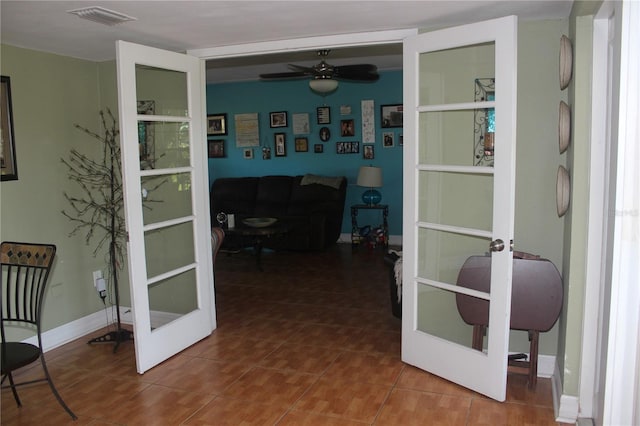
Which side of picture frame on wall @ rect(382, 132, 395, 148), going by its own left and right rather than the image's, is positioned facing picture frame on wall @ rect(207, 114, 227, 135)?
right

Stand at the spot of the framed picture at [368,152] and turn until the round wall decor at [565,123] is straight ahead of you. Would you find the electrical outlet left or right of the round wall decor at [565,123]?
right

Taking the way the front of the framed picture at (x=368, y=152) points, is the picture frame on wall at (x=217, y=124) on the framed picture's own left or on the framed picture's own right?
on the framed picture's own right

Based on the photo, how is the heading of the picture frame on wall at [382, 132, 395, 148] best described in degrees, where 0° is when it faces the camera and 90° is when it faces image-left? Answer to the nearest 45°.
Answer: approximately 0°

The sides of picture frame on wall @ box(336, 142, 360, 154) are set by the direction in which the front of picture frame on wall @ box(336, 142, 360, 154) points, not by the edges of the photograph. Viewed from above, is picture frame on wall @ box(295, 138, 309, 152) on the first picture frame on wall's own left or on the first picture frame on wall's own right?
on the first picture frame on wall's own right

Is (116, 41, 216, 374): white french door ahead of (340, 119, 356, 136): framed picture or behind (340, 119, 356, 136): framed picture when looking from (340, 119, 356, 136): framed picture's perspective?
ahead

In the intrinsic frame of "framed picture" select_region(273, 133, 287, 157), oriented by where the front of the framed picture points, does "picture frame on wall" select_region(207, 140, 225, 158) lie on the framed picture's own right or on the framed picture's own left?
on the framed picture's own right

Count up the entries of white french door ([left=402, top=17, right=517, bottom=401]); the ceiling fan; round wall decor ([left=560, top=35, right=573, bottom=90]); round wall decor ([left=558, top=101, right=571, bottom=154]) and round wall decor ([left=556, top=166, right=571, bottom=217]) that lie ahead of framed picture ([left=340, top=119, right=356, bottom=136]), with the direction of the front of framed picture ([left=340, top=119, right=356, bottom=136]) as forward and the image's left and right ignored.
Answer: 5

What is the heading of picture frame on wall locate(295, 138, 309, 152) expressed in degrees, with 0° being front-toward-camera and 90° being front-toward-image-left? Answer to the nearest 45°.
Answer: approximately 0°

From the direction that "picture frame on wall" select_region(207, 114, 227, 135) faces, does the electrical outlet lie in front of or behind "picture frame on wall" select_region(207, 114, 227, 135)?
in front
